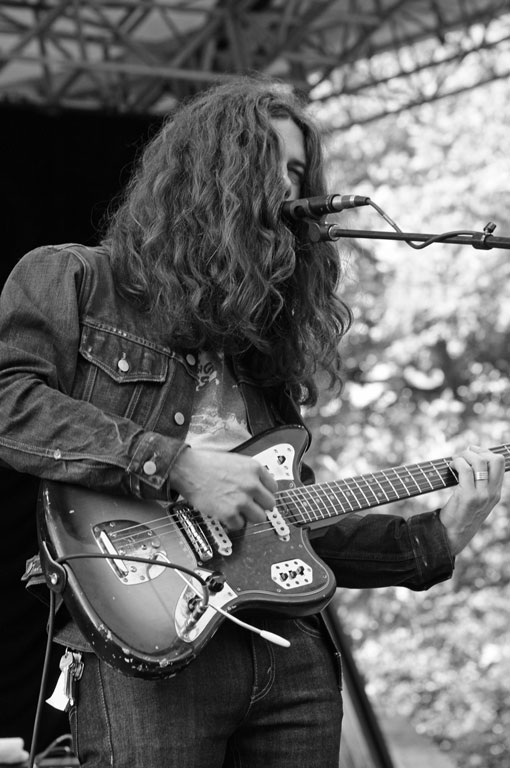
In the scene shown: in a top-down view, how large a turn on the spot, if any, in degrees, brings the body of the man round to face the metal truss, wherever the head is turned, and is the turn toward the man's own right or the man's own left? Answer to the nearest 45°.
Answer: approximately 135° to the man's own left

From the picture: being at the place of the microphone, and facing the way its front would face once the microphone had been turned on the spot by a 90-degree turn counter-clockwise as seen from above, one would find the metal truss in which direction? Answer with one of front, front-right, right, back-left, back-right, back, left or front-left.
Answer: back

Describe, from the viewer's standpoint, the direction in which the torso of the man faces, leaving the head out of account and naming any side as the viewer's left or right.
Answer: facing the viewer and to the right of the viewer

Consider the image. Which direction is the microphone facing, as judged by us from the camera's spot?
facing to the left of the viewer
